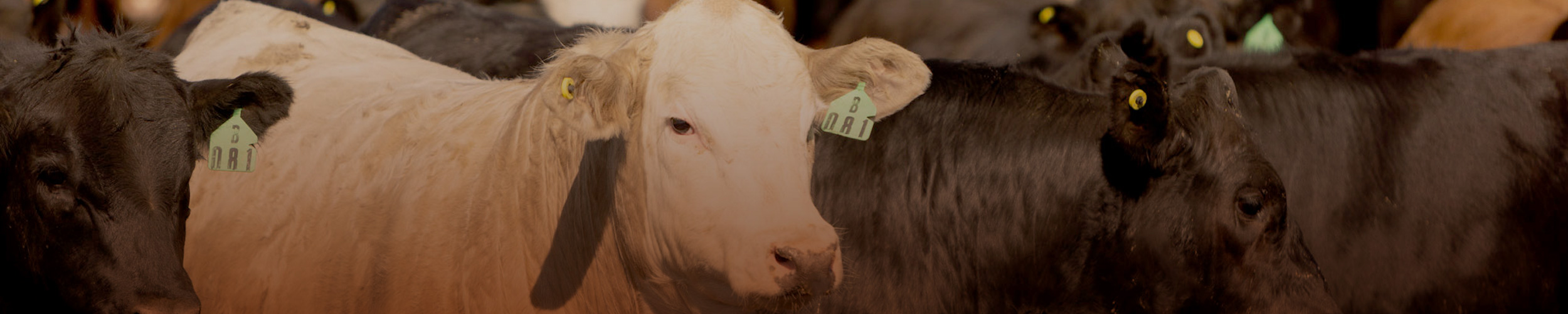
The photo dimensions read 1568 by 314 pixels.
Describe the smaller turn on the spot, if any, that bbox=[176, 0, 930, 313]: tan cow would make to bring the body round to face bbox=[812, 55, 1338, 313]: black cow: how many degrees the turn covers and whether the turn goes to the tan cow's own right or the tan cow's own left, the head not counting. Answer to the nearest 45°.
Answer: approximately 45° to the tan cow's own left

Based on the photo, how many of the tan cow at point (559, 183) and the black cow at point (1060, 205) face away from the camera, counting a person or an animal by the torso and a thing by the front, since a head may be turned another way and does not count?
0

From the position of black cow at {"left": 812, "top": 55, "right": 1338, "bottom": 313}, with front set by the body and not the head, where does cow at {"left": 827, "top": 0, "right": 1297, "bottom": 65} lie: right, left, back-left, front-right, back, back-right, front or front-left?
left

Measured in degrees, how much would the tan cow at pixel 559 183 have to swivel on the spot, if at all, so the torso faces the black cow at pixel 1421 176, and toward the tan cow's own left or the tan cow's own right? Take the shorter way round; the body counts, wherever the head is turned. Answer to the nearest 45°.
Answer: approximately 45° to the tan cow's own left

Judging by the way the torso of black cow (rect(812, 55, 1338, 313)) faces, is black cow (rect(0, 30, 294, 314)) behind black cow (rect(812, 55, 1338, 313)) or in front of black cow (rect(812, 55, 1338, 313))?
behind

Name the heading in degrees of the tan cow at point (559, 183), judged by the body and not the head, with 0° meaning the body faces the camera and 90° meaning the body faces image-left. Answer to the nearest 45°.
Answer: approximately 315°

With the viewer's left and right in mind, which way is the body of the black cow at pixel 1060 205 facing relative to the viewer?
facing to the right of the viewer
